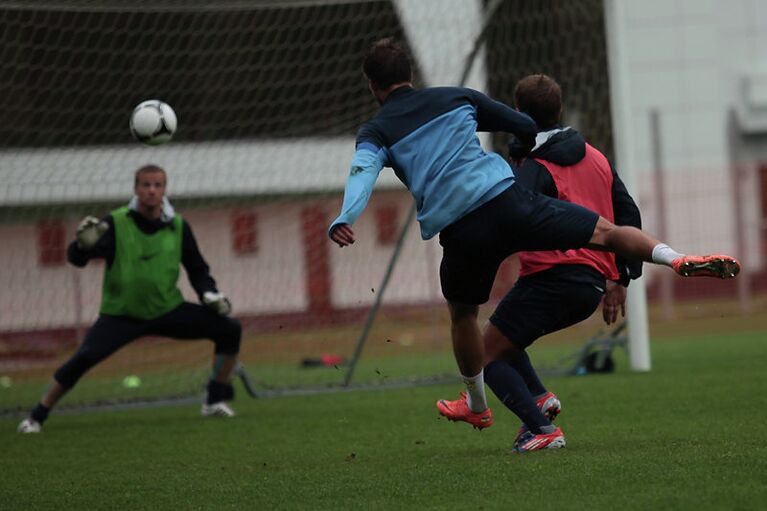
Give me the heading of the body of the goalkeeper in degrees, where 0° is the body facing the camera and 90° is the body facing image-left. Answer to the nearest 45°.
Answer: approximately 0°

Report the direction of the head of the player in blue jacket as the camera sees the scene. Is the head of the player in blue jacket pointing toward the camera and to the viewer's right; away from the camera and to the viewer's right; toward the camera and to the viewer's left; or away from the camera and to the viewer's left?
away from the camera and to the viewer's left

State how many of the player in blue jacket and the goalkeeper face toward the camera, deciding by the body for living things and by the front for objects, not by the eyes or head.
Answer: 1

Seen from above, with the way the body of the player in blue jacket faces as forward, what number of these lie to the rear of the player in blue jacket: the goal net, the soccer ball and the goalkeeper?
0

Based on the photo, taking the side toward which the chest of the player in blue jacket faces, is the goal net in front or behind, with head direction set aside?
in front

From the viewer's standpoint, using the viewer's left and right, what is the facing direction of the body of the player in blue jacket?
facing away from the viewer and to the left of the viewer

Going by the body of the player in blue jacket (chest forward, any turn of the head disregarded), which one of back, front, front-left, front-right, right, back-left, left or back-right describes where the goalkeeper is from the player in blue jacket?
front

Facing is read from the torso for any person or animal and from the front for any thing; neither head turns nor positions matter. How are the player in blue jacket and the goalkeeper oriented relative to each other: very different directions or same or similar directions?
very different directions

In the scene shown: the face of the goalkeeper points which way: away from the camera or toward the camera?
toward the camera

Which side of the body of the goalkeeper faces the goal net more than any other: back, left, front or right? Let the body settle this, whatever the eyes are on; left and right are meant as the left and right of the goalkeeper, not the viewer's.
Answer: back

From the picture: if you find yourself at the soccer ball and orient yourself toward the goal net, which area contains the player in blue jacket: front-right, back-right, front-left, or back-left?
back-right

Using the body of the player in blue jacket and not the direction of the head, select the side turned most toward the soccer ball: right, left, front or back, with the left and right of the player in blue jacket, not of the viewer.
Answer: front

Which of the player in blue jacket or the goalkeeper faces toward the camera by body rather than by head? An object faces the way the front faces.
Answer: the goalkeeper
